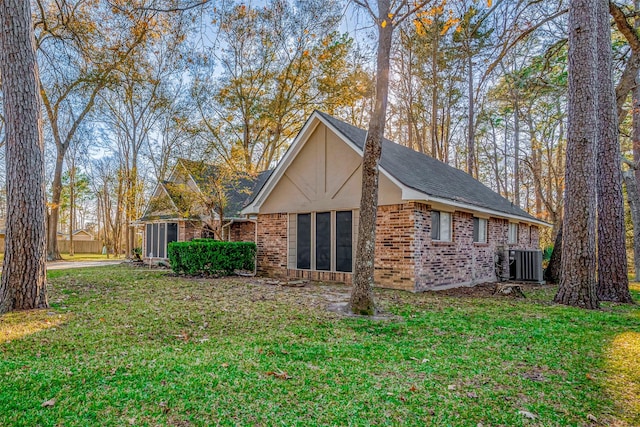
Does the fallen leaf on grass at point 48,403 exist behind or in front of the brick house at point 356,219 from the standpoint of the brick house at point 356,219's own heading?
in front

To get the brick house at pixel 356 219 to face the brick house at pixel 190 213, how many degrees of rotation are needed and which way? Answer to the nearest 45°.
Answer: approximately 90° to its right

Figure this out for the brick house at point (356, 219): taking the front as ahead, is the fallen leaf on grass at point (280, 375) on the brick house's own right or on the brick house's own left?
on the brick house's own left

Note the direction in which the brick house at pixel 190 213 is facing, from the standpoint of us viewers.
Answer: facing the viewer and to the left of the viewer

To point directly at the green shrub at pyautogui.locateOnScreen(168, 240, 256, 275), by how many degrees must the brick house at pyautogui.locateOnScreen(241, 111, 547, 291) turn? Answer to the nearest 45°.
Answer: approximately 45° to its right

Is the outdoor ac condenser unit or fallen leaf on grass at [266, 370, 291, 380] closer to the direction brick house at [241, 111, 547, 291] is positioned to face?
the fallen leaf on grass

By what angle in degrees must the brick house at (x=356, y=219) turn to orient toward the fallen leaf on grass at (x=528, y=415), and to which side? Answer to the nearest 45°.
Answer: approximately 45° to its left
